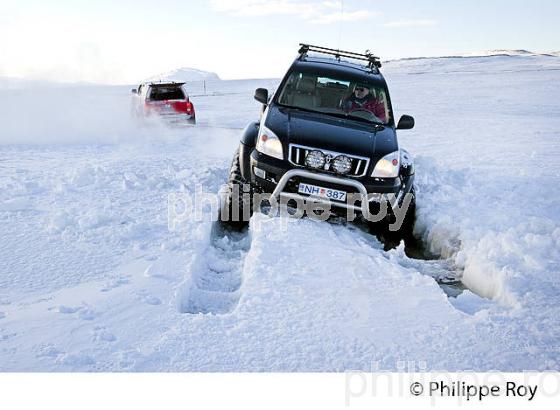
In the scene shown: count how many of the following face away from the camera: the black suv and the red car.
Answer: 1

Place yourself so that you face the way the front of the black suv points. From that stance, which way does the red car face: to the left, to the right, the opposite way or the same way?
the opposite way

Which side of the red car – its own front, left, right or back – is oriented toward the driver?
back

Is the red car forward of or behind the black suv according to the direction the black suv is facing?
behind

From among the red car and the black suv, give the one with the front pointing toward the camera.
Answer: the black suv

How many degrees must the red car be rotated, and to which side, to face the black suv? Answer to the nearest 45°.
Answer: approximately 180°

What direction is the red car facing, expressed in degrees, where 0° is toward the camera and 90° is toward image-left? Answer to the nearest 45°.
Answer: approximately 180°

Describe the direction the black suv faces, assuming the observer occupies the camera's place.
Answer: facing the viewer
